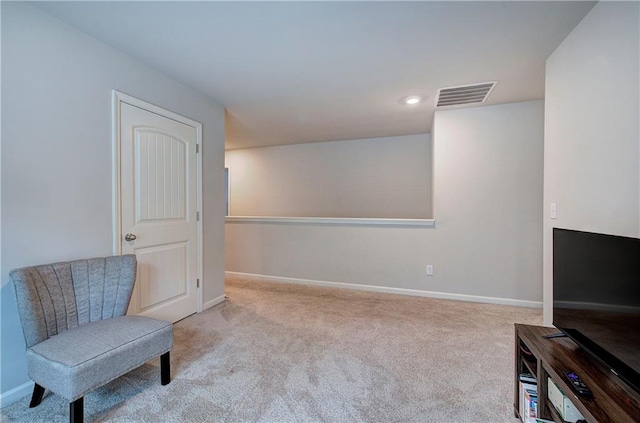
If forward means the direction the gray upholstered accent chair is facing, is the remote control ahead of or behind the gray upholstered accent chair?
ahead

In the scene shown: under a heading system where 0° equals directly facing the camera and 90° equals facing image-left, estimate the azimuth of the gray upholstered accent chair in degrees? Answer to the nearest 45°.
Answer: approximately 315°

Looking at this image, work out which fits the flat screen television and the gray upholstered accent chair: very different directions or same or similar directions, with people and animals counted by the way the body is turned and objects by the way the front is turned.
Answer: very different directions

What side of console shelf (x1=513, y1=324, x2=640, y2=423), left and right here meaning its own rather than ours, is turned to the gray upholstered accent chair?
front

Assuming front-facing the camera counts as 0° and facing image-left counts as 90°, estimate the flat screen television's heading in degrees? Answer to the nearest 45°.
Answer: approximately 45°

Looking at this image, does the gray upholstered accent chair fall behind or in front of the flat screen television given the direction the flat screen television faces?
in front

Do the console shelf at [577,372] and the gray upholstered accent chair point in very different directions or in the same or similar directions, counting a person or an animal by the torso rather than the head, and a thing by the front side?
very different directions

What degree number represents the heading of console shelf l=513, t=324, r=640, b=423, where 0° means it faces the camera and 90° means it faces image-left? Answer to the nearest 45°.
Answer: approximately 45°

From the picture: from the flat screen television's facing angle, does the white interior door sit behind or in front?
in front
